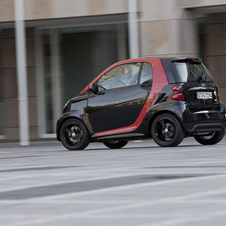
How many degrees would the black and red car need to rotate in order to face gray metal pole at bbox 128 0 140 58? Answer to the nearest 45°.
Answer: approximately 45° to its right

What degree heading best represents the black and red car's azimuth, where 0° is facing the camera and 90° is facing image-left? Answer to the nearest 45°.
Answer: approximately 135°
